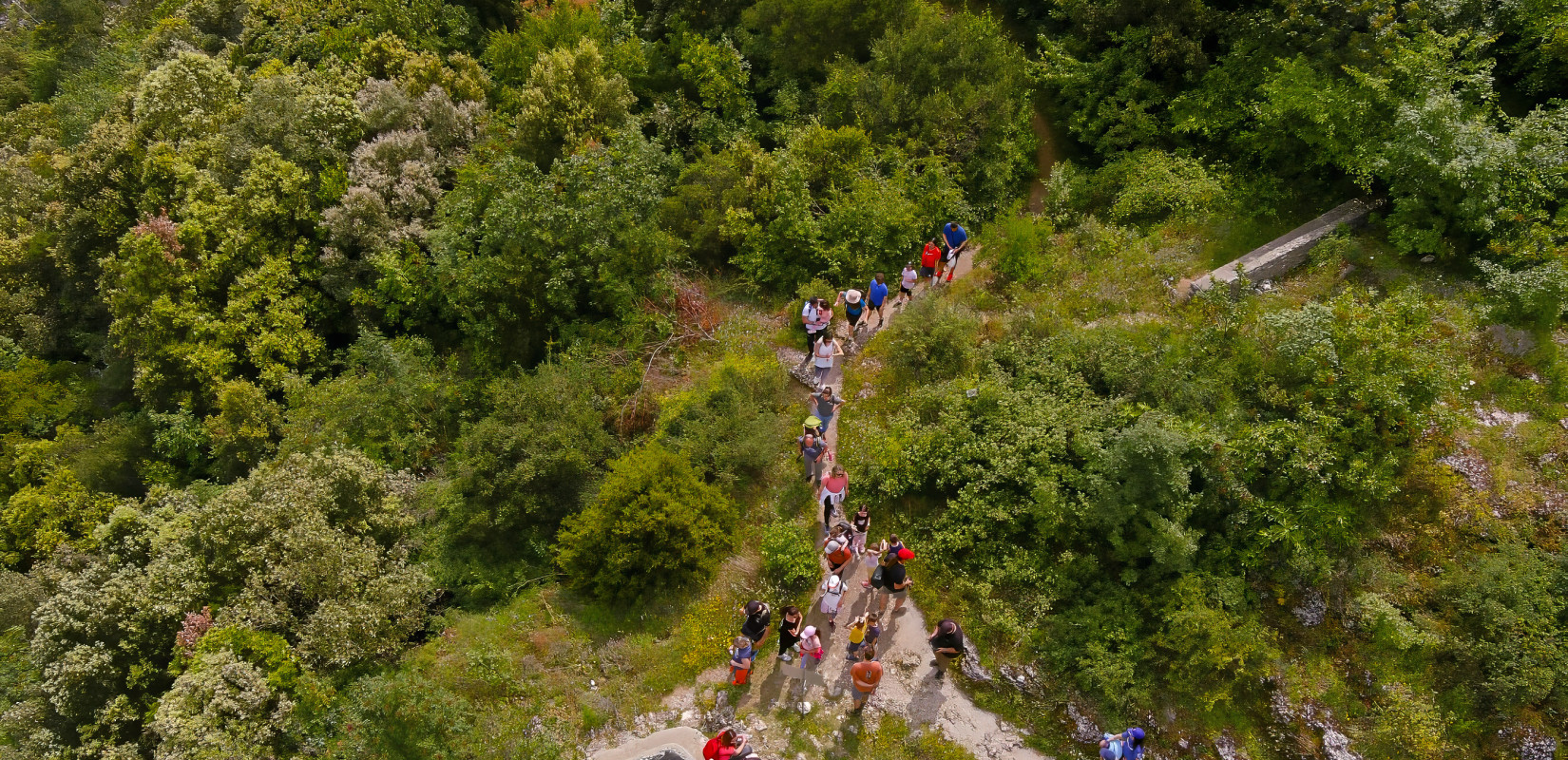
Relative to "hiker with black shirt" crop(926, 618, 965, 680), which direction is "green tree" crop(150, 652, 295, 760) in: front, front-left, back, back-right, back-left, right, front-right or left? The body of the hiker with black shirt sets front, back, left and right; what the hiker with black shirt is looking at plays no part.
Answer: front-left

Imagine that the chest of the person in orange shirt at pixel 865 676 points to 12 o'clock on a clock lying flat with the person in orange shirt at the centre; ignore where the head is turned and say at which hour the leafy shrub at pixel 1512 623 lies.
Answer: The leafy shrub is roughly at 3 o'clock from the person in orange shirt.

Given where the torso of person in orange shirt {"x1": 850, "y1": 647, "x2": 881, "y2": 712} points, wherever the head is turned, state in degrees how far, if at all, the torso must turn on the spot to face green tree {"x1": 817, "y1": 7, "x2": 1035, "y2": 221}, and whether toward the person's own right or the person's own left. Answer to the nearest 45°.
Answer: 0° — they already face it

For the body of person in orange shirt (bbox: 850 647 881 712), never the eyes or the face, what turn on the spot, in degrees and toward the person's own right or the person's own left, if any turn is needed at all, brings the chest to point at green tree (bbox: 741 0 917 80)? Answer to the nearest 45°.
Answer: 0° — they already face it

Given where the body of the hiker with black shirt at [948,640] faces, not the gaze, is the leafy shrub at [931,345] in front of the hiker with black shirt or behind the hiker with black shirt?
in front

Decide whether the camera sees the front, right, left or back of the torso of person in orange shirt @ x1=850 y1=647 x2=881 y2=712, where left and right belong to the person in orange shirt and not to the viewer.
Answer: back

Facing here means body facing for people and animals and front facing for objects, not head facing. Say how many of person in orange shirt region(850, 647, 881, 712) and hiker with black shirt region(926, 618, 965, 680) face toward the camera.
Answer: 0

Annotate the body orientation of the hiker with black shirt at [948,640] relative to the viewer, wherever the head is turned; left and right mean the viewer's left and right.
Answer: facing away from the viewer and to the left of the viewer

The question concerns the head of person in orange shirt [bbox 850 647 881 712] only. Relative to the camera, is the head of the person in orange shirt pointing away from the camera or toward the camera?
away from the camera

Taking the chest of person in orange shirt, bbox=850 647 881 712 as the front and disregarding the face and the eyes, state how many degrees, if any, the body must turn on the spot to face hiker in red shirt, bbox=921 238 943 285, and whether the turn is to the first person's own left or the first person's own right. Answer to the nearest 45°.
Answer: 0° — they already face them

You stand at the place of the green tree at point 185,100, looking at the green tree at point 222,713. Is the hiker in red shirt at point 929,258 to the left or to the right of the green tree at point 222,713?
left

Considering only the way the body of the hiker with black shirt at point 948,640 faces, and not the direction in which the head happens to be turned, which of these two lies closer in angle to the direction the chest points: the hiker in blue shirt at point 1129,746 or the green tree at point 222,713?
the green tree

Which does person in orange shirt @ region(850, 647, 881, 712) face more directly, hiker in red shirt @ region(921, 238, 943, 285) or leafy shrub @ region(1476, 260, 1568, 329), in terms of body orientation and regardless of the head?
the hiker in red shirt

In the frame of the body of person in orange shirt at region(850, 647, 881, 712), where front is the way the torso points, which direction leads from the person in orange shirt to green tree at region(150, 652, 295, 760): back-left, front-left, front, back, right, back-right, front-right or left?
left
